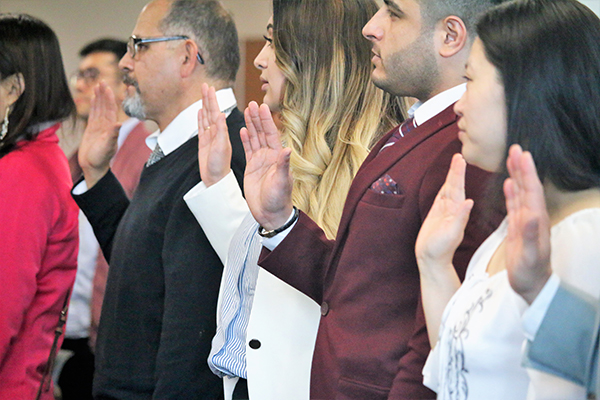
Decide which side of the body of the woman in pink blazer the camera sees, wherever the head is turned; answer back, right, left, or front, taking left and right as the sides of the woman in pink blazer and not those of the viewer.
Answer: left

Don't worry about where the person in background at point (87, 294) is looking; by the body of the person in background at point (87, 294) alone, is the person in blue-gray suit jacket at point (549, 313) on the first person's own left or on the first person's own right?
on the first person's own left

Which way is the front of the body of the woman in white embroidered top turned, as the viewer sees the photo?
to the viewer's left

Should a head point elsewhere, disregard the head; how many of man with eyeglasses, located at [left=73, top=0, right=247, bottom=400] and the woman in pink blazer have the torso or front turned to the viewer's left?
2

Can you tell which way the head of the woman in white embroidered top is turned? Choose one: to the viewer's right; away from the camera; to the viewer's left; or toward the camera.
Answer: to the viewer's left

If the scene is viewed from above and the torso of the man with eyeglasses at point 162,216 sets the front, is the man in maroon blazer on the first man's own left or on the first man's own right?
on the first man's own left

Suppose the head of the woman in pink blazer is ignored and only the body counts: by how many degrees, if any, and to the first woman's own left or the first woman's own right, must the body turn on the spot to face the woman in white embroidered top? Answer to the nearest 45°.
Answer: approximately 135° to the first woman's own left

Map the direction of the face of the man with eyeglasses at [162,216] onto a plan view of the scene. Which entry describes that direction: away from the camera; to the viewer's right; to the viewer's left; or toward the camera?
to the viewer's left

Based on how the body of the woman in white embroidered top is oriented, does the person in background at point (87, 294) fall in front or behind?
in front

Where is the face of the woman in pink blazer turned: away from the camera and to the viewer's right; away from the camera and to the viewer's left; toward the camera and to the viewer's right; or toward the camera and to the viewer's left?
away from the camera and to the viewer's left

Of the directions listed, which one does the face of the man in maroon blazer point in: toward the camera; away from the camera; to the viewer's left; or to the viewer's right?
to the viewer's left

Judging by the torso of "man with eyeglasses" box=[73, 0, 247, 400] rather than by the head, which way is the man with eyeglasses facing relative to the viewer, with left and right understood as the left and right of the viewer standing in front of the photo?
facing to the left of the viewer
